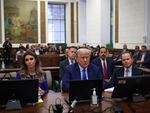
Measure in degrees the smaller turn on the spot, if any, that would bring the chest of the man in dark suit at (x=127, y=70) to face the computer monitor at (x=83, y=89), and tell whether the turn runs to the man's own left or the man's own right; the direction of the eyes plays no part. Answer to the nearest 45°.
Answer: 0° — they already face it

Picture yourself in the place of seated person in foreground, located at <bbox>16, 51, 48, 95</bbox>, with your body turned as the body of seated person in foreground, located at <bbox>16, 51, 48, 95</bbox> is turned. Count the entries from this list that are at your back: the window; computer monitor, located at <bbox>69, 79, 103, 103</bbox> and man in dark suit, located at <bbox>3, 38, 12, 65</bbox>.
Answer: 2

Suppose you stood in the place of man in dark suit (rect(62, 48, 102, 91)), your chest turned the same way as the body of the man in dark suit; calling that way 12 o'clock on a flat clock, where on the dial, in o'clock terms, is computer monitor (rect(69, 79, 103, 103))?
The computer monitor is roughly at 12 o'clock from the man in dark suit.

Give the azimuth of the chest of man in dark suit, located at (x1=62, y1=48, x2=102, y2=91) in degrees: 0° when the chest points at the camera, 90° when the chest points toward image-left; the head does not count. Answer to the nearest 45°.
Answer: approximately 0°

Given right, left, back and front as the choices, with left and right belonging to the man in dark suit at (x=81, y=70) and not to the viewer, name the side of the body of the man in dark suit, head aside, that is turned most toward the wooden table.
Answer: front

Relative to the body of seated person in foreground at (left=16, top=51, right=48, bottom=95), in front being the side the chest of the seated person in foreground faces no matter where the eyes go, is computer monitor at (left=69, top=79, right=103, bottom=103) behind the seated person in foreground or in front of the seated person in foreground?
in front

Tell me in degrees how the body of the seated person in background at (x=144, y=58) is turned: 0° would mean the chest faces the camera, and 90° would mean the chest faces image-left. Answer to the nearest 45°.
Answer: approximately 45°

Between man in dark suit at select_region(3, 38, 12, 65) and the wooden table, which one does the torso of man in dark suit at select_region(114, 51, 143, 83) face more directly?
the wooden table

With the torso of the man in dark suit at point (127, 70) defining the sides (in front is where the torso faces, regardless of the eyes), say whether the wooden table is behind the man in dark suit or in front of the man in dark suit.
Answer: in front

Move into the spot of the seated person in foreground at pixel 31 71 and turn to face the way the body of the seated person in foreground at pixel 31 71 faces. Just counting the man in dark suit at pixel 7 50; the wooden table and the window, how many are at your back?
2

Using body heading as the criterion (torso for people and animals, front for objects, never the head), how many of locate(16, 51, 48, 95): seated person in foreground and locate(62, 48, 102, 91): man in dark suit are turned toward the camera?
2

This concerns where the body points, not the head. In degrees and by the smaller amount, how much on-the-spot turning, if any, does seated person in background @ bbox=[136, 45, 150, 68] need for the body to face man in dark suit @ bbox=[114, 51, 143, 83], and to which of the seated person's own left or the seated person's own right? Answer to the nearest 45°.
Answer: approximately 45° to the seated person's own left
